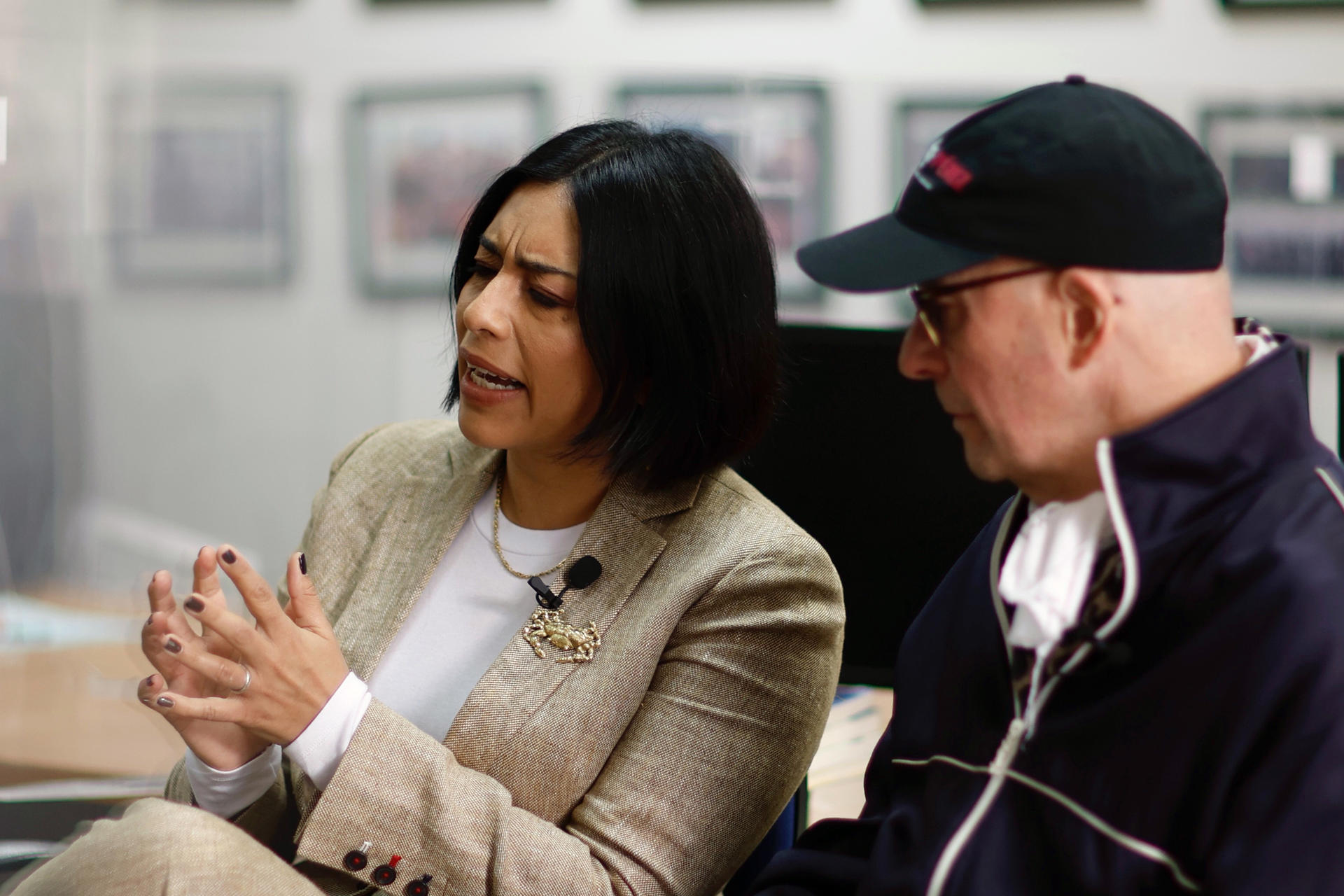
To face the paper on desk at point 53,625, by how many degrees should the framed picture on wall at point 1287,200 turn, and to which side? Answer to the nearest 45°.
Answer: approximately 90° to its right

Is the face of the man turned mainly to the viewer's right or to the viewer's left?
to the viewer's left

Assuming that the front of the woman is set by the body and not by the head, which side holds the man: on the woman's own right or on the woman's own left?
on the woman's own left

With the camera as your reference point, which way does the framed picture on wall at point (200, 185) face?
facing the viewer

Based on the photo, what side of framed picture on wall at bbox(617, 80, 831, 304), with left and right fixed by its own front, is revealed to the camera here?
front

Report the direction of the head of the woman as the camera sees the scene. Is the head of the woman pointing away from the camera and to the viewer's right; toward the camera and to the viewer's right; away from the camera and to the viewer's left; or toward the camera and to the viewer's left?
toward the camera and to the viewer's left

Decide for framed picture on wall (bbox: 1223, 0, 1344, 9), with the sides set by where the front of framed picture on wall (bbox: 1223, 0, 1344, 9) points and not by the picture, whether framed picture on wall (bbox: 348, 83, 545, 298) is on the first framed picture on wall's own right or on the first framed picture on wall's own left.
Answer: on the first framed picture on wall's own right

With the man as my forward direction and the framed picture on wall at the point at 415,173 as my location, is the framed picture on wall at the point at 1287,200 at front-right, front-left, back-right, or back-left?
front-left

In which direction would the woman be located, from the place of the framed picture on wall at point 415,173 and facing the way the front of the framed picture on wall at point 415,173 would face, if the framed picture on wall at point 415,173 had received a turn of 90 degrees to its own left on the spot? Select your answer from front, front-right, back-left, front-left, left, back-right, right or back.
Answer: right

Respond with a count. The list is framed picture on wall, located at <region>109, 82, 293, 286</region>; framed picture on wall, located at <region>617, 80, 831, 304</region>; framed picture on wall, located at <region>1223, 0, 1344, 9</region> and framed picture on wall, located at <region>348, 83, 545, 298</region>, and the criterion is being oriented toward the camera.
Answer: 4

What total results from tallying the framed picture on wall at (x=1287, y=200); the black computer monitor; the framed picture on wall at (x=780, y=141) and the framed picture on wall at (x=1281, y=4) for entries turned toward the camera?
4

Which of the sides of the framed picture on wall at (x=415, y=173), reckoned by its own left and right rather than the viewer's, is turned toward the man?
front

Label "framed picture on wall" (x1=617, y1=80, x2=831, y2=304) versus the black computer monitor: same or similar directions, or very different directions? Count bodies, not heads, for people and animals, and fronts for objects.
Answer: same or similar directions

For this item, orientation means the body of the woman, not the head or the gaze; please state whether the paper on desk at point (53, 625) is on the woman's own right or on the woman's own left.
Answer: on the woman's own right

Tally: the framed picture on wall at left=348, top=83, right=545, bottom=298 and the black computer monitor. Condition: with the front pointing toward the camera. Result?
2
